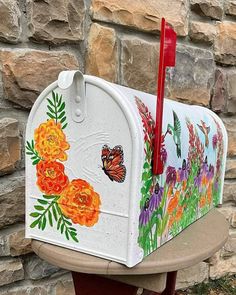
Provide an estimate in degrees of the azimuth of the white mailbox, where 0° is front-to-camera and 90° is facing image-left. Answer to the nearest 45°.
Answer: approximately 45°
